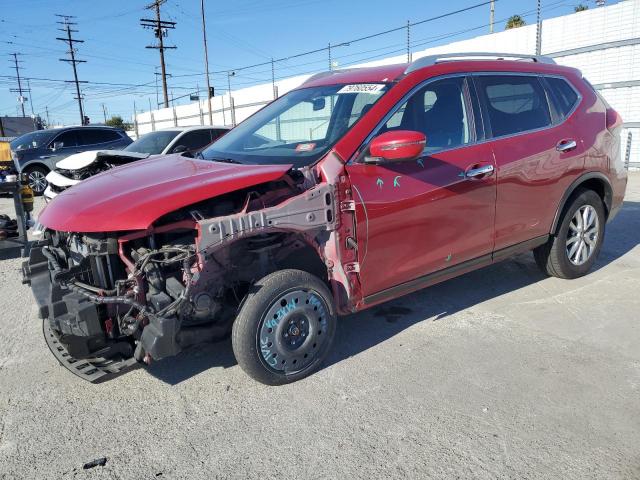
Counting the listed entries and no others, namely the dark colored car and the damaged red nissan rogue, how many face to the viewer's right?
0

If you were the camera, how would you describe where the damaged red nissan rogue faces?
facing the viewer and to the left of the viewer

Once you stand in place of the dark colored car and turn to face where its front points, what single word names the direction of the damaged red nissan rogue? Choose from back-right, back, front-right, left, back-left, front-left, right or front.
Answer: front-left

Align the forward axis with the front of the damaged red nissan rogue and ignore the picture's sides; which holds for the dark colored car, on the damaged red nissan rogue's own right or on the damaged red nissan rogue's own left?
on the damaged red nissan rogue's own right

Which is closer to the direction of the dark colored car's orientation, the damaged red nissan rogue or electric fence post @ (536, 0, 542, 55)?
the damaged red nissan rogue

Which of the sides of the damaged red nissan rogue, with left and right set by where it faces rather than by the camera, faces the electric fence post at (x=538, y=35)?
back
